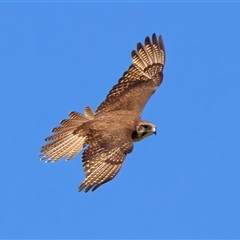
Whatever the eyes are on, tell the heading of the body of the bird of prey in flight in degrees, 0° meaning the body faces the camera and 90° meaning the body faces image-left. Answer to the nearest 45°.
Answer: approximately 270°
